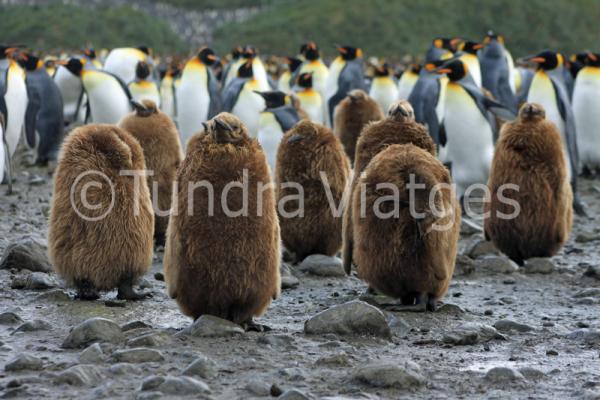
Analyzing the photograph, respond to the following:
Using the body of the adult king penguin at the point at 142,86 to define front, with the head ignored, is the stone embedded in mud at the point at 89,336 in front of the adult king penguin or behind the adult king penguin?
in front

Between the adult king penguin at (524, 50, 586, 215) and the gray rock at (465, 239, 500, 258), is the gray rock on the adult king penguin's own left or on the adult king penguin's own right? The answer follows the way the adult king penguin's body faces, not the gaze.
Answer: on the adult king penguin's own left

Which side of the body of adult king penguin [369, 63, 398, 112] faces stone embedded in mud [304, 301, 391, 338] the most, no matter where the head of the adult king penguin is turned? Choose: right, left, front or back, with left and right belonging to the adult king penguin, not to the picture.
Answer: front

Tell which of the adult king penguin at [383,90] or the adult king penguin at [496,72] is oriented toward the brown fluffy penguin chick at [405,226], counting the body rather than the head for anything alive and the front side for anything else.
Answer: the adult king penguin at [383,90]

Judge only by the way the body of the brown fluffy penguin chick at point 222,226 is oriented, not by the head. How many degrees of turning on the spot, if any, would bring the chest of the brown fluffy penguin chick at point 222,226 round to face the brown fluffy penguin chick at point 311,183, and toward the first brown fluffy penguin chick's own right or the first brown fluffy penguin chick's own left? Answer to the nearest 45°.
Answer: approximately 180°

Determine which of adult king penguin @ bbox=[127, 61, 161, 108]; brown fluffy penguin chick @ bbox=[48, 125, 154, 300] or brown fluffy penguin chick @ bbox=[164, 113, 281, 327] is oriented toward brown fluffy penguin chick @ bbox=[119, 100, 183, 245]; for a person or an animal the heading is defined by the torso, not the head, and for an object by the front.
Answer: the adult king penguin

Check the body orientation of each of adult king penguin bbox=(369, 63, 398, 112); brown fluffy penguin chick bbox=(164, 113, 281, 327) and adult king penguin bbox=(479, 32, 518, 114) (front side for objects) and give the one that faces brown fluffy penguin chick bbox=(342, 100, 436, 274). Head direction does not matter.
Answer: adult king penguin bbox=(369, 63, 398, 112)

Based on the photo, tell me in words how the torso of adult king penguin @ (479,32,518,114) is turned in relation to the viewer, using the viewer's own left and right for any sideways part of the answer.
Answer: facing away from the viewer

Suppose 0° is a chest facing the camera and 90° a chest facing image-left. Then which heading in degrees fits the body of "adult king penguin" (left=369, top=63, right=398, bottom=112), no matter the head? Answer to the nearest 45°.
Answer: approximately 0°

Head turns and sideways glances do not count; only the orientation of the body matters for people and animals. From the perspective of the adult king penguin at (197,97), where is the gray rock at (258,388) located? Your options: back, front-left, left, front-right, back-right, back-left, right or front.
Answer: front-left
